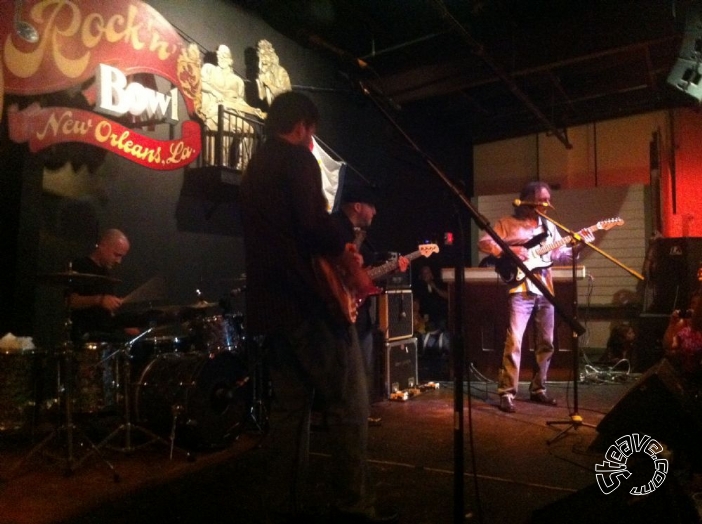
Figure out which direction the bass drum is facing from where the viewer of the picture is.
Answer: facing the viewer and to the right of the viewer

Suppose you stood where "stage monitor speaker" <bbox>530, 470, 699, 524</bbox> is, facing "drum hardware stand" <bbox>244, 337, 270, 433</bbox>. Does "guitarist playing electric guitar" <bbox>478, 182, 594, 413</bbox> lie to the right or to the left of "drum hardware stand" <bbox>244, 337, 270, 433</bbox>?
right

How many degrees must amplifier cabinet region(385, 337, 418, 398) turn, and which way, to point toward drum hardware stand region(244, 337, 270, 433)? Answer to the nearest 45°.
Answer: approximately 90° to its right

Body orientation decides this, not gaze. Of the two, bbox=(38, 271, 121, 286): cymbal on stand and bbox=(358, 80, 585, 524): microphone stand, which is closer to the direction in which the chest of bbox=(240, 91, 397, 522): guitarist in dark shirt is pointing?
the microphone stand

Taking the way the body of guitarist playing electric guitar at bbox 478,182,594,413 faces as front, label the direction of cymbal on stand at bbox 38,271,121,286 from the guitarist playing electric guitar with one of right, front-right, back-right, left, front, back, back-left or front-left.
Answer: right

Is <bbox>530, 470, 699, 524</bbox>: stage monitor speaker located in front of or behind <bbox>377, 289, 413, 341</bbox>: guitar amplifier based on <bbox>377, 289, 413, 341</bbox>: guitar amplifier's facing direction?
in front

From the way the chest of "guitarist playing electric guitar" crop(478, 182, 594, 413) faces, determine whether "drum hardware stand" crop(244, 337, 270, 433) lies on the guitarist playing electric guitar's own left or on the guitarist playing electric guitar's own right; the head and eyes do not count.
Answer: on the guitarist playing electric guitar's own right

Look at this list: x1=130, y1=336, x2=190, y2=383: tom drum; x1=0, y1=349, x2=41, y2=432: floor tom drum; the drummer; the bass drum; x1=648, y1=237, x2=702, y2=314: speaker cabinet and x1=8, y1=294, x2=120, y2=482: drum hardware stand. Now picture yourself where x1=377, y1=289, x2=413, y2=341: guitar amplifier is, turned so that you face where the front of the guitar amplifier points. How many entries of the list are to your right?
5

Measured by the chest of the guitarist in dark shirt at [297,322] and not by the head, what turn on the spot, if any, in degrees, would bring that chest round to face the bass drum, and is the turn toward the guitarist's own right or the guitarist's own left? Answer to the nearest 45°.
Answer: approximately 90° to the guitarist's own left

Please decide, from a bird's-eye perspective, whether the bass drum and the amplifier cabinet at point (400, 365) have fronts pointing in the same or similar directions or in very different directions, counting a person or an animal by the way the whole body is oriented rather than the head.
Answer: same or similar directions

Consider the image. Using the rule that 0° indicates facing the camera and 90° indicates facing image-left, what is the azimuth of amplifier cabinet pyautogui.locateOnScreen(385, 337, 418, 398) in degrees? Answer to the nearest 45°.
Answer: approximately 315°

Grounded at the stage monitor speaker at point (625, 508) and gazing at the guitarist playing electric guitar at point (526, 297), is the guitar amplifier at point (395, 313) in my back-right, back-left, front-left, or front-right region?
front-left
